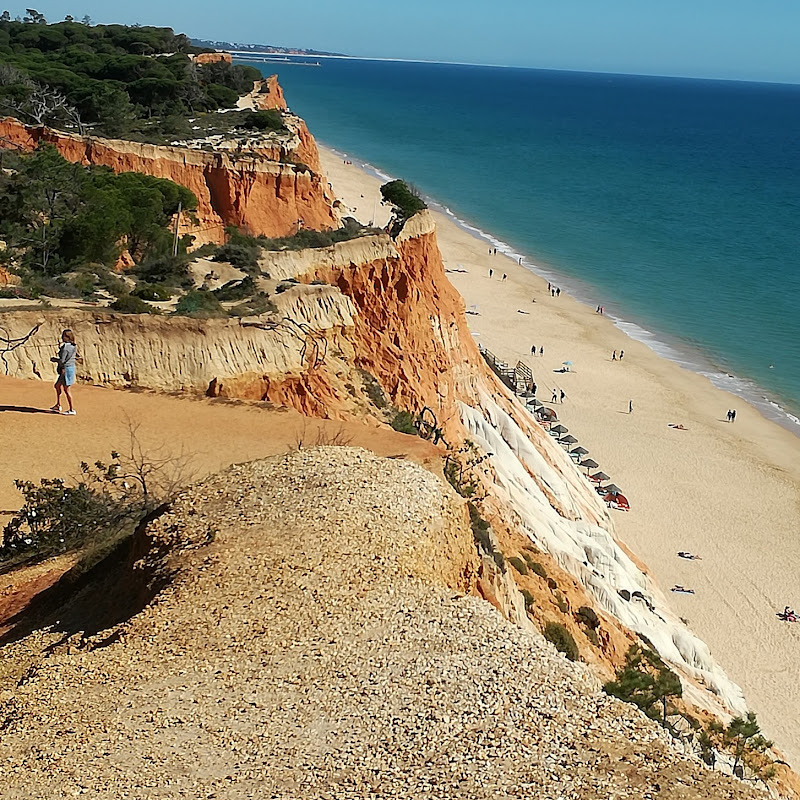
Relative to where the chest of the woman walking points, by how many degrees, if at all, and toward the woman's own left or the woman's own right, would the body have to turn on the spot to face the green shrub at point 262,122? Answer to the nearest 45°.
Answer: approximately 90° to the woman's own right

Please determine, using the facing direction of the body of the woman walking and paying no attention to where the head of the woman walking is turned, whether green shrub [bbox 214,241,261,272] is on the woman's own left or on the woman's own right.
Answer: on the woman's own right

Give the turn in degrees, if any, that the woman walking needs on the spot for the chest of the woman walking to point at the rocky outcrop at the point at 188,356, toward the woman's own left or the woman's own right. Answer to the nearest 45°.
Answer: approximately 135° to the woman's own right

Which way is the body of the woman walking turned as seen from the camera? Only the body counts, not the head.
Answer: to the viewer's left

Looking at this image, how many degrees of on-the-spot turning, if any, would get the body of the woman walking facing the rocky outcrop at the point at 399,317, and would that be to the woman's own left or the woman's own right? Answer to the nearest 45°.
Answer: approximately 135° to the woman's own right

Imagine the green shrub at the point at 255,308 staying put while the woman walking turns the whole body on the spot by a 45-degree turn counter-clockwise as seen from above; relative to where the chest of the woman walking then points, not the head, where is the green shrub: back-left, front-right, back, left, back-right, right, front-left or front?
back

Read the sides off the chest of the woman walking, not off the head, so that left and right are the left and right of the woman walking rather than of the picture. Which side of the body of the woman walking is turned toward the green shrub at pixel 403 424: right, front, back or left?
back

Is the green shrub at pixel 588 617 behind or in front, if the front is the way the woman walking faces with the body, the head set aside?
behind
